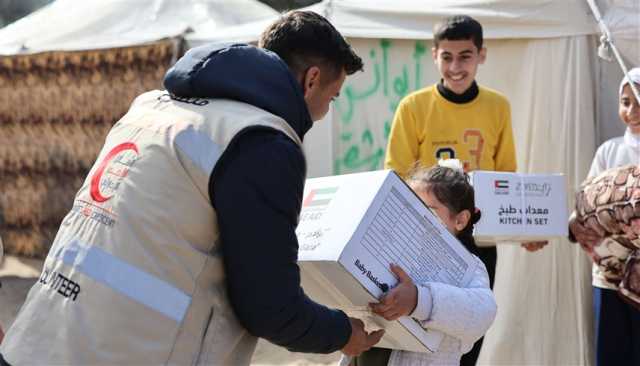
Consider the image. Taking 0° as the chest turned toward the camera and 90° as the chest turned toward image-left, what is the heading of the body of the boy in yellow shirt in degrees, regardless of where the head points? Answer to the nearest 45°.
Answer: approximately 0°

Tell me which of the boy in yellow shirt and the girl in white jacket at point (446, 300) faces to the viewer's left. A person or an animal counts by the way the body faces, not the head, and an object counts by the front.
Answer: the girl in white jacket

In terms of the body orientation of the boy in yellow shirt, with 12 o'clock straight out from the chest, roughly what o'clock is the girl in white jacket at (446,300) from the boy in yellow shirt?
The girl in white jacket is roughly at 12 o'clock from the boy in yellow shirt.

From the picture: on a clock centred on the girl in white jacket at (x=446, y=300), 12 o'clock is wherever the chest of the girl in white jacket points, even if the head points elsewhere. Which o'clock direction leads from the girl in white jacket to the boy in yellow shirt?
The boy in yellow shirt is roughly at 3 o'clock from the girl in white jacket.

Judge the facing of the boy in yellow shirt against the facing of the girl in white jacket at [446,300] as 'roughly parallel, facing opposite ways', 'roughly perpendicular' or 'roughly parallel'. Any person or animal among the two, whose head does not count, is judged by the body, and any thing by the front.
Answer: roughly perpendicular

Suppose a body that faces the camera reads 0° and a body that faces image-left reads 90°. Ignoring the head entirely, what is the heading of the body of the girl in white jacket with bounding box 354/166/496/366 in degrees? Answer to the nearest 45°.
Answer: approximately 90°

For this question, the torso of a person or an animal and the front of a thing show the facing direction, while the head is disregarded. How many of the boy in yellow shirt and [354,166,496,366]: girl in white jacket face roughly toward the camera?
1
